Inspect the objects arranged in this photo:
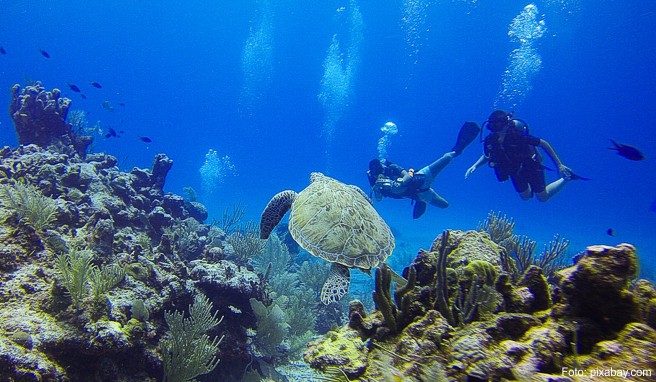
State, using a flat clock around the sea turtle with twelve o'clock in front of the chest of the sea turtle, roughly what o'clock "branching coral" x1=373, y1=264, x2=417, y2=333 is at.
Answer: The branching coral is roughly at 7 o'clock from the sea turtle.

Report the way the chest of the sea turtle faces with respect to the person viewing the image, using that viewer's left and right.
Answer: facing away from the viewer and to the left of the viewer

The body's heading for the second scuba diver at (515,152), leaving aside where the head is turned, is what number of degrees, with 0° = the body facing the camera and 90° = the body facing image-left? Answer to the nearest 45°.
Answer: approximately 45°

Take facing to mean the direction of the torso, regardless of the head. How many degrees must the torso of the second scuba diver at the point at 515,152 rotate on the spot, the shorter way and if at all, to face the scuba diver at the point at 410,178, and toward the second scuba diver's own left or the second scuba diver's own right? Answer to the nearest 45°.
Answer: approximately 90° to the second scuba diver's own right

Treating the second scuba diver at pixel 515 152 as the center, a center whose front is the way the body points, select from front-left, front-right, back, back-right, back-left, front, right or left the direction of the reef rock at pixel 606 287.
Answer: front-left
